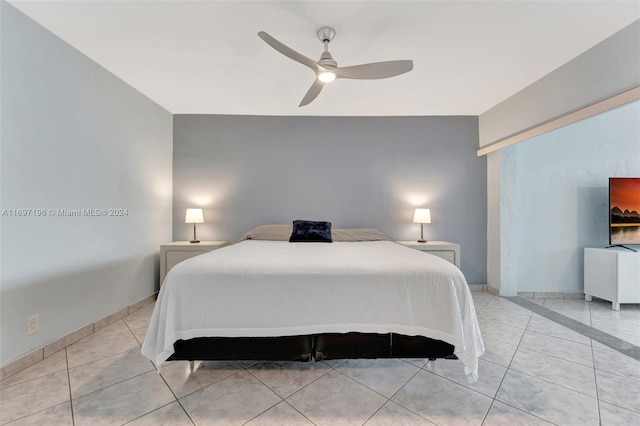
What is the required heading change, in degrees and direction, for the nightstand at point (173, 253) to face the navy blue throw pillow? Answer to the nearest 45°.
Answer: approximately 45° to its left

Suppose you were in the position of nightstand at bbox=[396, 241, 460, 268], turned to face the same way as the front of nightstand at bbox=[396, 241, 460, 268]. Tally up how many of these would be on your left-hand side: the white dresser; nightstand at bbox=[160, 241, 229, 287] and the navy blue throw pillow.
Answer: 1

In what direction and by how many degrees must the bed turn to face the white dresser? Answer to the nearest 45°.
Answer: approximately 90° to its left

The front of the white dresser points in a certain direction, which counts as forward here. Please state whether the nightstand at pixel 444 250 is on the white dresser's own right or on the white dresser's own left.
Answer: on the white dresser's own right

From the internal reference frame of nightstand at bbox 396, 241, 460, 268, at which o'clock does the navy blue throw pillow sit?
The navy blue throw pillow is roughly at 2 o'clock from the nightstand.

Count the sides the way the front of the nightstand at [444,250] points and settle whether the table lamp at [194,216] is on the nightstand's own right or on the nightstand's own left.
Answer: on the nightstand's own right

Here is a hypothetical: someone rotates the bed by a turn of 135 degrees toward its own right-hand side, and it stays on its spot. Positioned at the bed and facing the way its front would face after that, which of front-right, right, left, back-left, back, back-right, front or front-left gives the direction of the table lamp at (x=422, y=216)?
right

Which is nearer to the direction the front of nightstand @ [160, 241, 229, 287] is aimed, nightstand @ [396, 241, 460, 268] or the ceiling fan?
the ceiling fan

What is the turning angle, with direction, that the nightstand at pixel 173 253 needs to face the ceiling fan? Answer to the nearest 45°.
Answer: approximately 45° to its left

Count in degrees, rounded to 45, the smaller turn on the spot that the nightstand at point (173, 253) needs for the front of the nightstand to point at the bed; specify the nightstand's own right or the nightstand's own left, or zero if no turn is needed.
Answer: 0° — it already faces it

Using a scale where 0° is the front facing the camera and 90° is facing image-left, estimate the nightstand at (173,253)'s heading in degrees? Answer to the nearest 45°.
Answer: approximately 0°

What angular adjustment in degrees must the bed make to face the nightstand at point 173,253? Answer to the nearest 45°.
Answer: approximately 135° to its right
